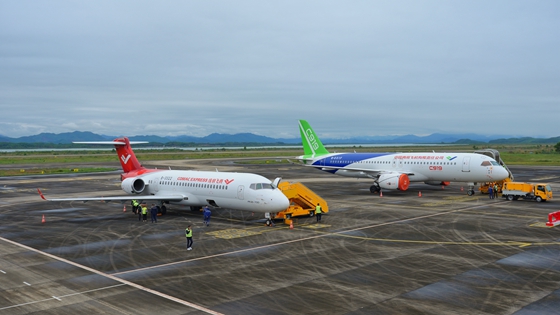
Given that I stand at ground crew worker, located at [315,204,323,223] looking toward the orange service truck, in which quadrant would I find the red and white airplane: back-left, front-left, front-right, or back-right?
back-left

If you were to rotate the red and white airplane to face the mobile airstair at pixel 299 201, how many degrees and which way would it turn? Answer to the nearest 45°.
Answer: approximately 45° to its left

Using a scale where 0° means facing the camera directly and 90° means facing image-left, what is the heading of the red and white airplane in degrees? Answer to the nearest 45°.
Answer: approximately 315°

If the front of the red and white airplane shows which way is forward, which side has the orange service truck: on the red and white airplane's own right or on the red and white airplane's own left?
on the red and white airplane's own left

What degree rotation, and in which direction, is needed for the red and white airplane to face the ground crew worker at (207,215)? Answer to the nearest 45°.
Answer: approximately 45° to its right
